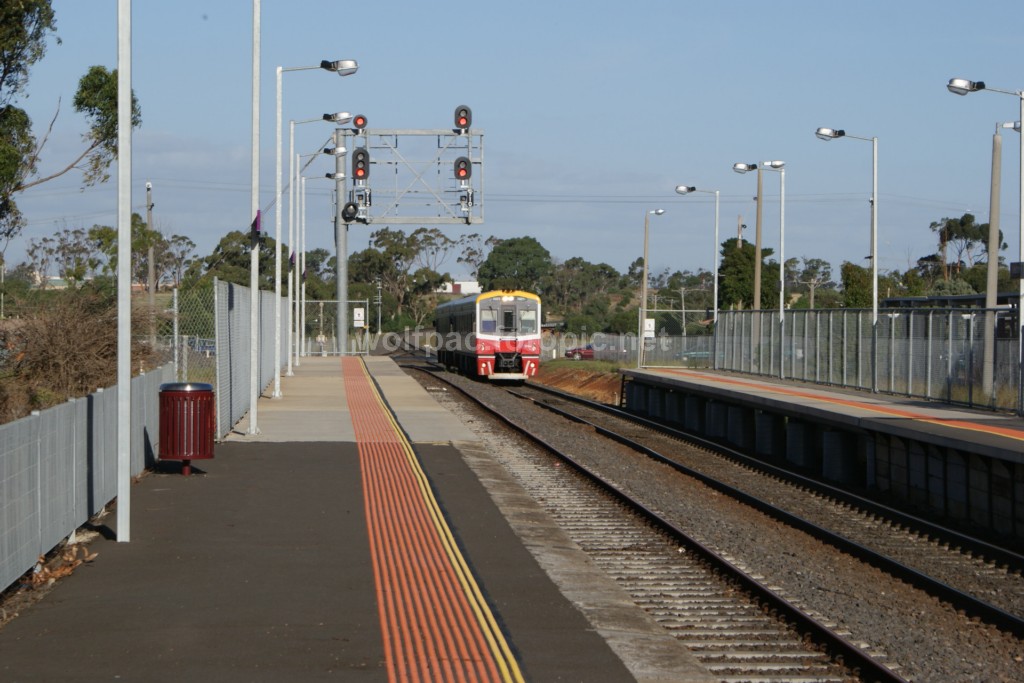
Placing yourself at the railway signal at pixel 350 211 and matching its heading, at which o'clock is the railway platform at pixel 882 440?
The railway platform is roughly at 11 o'clock from the railway signal.

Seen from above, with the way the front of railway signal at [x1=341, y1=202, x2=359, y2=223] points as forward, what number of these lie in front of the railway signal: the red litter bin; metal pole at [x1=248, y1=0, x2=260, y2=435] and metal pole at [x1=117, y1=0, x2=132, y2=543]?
3

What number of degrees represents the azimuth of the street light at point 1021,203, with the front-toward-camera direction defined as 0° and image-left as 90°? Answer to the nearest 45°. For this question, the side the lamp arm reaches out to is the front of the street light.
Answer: approximately 90°

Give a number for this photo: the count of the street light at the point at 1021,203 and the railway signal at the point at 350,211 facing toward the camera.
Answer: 1

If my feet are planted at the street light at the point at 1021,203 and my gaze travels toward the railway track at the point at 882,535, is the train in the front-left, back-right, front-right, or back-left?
back-right

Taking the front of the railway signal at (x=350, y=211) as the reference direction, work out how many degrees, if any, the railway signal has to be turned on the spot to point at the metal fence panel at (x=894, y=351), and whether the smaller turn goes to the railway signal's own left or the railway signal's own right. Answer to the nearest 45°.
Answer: approximately 45° to the railway signal's own left

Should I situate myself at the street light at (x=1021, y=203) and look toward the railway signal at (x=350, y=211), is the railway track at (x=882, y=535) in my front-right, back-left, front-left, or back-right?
back-left
